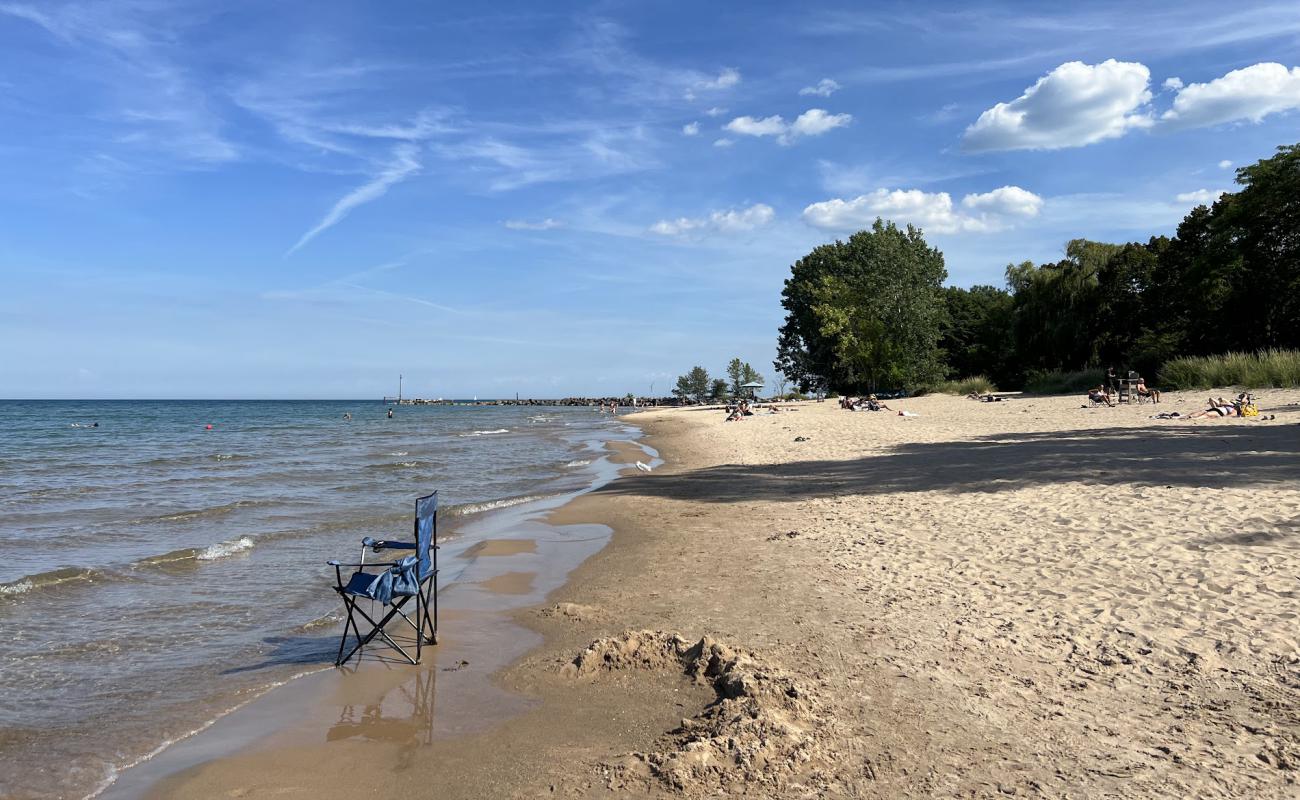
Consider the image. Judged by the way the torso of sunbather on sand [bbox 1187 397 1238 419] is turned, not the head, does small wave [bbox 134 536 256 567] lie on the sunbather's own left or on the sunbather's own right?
on the sunbather's own left

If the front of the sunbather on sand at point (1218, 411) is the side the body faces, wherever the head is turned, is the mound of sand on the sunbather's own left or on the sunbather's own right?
on the sunbather's own left

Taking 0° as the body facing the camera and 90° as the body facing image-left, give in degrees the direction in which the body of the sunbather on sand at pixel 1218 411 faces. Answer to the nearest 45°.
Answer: approximately 90°

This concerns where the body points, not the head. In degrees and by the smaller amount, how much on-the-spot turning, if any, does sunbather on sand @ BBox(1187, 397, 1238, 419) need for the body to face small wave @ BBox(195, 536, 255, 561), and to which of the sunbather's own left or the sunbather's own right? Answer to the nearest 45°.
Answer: approximately 45° to the sunbather's own left

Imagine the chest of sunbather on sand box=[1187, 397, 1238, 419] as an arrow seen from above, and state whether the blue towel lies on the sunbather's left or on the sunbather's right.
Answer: on the sunbather's left
